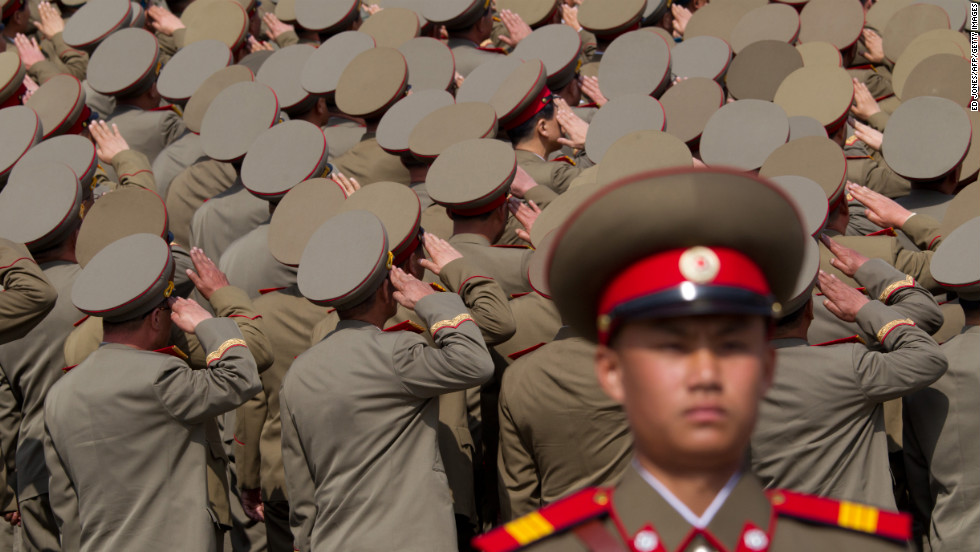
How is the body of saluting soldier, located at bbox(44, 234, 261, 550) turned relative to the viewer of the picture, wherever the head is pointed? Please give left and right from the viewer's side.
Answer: facing away from the viewer and to the right of the viewer

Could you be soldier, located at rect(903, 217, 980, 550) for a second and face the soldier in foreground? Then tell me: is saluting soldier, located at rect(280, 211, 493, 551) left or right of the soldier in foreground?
right

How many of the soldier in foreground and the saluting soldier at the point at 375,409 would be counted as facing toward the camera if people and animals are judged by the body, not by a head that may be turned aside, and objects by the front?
1

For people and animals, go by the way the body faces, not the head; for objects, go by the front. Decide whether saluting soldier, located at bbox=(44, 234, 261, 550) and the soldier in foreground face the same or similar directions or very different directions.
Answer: very different directions

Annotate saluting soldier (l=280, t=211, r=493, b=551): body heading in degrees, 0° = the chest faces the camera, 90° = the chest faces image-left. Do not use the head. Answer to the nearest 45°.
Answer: approximately 225°

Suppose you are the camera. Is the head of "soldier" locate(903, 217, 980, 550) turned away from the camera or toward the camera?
away from the camera

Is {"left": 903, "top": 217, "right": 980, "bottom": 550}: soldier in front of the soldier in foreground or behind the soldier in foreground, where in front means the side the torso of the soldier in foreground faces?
behind

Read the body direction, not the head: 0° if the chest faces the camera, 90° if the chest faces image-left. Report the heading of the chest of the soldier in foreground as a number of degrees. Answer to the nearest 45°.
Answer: approximately 0°

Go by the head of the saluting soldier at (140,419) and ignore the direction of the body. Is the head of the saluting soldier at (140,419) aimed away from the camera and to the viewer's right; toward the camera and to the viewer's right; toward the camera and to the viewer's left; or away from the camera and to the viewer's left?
away from the camera and to the viewer's right

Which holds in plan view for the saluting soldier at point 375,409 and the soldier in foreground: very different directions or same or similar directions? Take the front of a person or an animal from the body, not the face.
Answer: very different directions

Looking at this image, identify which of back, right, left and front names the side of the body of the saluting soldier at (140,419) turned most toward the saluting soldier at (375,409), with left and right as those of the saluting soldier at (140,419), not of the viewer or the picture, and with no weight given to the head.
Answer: right

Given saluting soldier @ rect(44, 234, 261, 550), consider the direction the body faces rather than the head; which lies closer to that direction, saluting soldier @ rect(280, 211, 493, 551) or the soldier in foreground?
the saluting soldier
